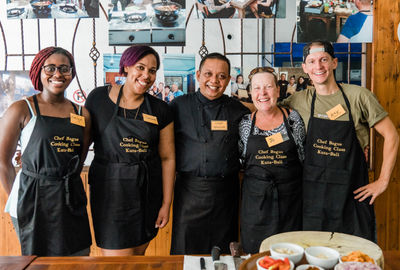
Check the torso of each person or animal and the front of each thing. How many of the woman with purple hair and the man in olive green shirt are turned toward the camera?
2

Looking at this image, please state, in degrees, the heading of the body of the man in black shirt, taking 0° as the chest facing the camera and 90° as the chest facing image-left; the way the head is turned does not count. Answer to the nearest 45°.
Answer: approximately 0°

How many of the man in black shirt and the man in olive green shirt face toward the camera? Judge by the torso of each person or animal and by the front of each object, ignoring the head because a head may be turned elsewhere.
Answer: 2

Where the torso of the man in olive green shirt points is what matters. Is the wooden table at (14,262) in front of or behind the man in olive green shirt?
in front

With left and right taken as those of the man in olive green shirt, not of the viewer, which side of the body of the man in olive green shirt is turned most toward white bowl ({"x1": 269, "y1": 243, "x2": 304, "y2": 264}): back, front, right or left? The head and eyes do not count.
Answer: front

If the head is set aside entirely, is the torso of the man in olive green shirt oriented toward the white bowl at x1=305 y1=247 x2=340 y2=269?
yes

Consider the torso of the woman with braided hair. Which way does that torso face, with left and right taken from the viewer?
facing the viewer and to the right of the viewer

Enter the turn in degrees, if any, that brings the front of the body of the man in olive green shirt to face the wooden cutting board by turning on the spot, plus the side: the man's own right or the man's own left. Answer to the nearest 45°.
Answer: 0° — they already face it

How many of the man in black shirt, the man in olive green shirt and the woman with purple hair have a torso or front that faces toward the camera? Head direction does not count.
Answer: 3

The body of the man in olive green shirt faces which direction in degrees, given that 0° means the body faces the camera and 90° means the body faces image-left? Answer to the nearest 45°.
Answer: approximately 0°
